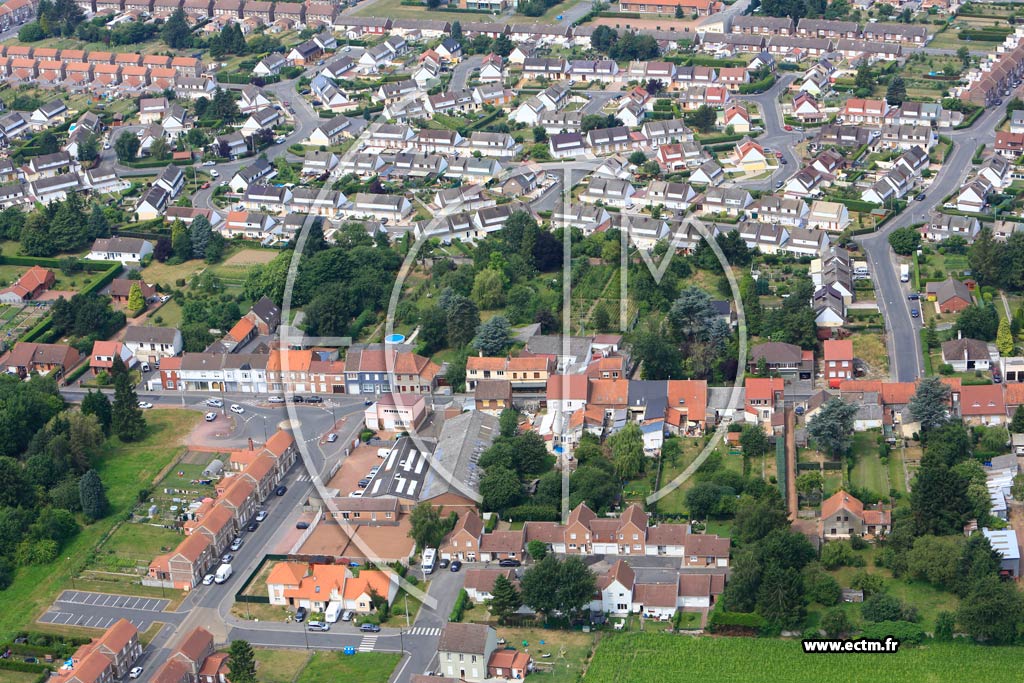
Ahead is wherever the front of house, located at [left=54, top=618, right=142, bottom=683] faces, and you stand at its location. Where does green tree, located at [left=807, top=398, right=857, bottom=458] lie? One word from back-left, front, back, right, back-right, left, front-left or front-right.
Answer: front-left

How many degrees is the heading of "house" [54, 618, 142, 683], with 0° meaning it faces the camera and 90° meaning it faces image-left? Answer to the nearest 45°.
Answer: approximately 315°

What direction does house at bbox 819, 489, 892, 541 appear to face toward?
toward the camera

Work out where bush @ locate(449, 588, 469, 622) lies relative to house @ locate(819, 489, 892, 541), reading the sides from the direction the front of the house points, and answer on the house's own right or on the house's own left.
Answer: on the house's own right

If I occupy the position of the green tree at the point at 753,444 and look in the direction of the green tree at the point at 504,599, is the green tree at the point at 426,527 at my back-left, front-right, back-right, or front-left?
front-right

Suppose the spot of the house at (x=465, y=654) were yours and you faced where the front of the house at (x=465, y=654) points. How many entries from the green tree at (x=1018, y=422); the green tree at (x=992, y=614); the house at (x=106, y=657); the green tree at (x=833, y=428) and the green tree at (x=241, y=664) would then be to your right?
2

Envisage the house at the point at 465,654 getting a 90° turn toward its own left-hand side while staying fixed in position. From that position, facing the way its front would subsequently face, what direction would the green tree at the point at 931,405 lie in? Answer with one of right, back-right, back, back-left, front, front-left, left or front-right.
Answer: front-left

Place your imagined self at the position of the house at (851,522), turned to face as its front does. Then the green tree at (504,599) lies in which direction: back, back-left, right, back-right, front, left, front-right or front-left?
front-right

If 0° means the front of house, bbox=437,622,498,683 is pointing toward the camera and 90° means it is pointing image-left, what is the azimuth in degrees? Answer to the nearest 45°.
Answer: approximately 0°

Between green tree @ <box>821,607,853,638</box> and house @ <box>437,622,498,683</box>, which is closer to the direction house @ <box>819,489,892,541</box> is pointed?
the green tree

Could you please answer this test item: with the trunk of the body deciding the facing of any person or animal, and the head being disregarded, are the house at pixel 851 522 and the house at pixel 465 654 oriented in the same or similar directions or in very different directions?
same or similar directions

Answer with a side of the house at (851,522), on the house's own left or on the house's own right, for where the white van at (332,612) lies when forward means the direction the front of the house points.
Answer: on the house's own right

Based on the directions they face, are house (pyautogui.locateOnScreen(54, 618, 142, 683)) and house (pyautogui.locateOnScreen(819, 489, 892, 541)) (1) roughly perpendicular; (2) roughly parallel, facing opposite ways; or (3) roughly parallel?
roughly perpendicular

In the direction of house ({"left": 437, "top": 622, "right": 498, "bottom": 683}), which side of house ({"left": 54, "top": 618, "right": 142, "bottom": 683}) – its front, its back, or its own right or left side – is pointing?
front

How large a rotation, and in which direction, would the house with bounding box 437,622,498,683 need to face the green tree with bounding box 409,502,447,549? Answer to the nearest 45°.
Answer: approximately 180°

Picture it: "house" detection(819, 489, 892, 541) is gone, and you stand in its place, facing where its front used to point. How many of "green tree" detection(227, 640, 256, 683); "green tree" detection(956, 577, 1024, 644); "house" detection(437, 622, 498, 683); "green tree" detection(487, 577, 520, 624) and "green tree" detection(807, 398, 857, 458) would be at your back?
1

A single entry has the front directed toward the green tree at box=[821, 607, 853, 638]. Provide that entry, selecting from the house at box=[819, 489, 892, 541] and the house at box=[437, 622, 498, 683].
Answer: the house at box=[819, 489, 892, 541]
